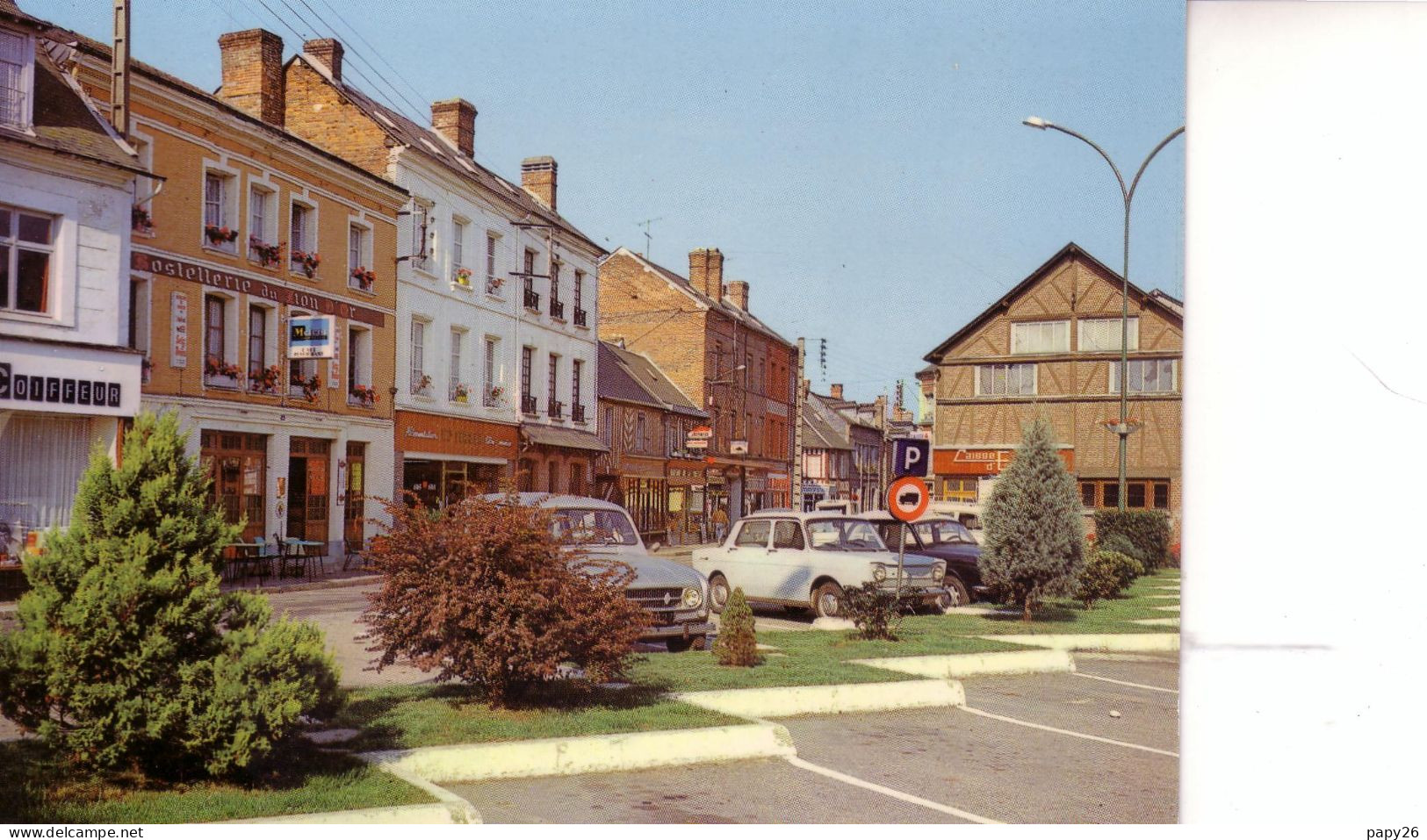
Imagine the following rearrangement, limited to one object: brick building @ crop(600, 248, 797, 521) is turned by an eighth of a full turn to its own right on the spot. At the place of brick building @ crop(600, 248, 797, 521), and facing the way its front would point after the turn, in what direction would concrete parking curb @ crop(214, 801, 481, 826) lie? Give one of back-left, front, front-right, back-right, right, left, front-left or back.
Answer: front

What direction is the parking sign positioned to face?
toward the camera

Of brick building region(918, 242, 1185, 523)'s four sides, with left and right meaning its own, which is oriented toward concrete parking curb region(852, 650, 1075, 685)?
front

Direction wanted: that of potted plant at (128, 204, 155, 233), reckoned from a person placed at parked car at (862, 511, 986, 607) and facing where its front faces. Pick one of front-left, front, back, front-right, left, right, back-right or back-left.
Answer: back-right

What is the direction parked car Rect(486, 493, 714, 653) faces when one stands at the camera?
facing the viewer and to the right of the viewer

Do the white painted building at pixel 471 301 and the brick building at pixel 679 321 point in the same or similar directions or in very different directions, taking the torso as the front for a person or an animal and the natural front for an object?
same or similar directions

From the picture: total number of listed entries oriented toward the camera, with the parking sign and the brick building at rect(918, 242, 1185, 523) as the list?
2

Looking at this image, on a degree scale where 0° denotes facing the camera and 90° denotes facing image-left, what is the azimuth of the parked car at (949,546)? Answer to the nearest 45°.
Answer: approximately 315°

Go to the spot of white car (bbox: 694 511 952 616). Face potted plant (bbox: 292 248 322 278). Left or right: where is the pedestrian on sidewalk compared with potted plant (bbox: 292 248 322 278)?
right

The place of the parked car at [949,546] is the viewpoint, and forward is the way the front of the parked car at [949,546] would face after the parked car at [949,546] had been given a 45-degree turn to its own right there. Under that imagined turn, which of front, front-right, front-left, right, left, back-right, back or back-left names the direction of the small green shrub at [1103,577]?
left

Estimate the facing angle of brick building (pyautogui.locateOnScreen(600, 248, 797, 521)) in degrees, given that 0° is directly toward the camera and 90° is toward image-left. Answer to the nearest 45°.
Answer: approximately 315°

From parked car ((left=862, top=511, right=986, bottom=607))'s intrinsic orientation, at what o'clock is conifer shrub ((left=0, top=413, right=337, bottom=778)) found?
The conifer shrub is roughly at 2 o'clock from the parked car.

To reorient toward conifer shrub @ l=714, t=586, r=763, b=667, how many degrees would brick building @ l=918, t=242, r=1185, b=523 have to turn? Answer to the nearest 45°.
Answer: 0° — it already faces it

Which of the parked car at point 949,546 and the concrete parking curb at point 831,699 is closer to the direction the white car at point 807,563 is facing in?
the concrete parking curb
